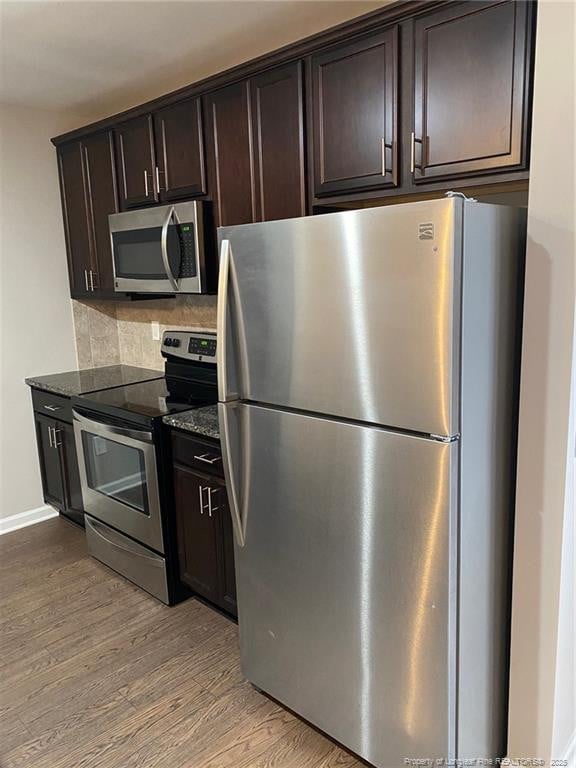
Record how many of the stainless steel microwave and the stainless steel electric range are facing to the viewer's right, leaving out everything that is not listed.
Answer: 0

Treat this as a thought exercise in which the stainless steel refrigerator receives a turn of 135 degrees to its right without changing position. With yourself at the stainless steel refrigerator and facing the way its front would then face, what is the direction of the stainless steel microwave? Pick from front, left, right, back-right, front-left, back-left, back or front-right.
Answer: front-left

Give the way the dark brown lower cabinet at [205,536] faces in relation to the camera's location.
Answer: facing the viewer and to the left of the viewer

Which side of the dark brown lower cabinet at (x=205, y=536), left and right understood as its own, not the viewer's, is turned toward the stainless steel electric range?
right

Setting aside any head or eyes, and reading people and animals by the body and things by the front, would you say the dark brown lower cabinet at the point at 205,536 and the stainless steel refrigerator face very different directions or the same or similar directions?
same or similar directions

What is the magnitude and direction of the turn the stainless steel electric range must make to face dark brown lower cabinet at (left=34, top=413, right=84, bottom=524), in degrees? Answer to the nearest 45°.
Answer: approximately 90° to its right

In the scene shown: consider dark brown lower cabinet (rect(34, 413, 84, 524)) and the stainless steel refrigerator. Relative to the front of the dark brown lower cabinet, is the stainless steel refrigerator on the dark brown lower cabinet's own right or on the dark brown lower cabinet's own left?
on the dark brown lower cabinet's own left

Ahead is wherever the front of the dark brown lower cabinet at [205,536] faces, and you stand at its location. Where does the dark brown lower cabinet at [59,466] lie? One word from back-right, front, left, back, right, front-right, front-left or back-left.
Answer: right

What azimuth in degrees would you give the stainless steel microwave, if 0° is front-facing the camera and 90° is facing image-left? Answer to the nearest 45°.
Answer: approximately 45°

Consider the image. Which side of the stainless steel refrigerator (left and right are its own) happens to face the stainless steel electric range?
right

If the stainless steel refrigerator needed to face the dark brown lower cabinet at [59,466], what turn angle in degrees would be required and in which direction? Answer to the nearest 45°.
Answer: approximately 90° to its right
